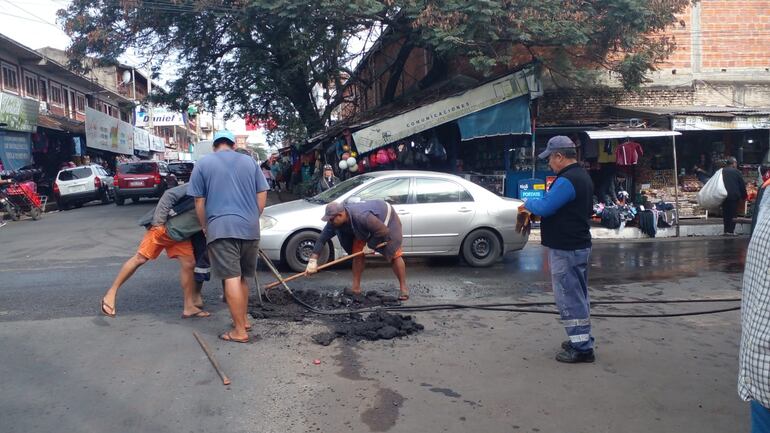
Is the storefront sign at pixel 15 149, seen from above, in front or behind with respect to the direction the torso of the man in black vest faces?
in front

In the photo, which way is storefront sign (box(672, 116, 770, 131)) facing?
toward the camera

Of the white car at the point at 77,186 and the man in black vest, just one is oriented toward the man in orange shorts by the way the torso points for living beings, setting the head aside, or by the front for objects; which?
the man in black vest

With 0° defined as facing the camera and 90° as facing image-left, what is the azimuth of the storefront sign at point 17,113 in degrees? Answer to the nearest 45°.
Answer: approximately 315°

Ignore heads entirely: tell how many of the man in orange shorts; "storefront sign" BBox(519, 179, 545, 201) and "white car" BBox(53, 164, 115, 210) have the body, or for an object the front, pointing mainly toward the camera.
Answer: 1

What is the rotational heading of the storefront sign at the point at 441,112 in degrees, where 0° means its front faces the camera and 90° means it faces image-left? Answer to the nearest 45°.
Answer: approximately 45°

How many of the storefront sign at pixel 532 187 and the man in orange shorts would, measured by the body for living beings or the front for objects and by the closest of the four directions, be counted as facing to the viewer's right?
1

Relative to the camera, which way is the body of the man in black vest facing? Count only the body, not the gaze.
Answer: to the viewer's left

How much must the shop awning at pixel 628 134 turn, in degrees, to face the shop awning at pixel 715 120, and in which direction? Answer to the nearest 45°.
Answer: approximately 135° to its left

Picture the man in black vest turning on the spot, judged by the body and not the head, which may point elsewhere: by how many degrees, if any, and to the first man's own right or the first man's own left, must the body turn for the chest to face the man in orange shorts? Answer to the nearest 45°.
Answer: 0° — they already face them

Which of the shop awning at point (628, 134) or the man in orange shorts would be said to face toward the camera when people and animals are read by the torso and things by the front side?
the shop awning

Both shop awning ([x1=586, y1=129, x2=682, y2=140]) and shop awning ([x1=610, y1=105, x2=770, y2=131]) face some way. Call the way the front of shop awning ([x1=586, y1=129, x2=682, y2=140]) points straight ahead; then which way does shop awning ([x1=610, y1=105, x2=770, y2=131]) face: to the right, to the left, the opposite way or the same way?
the same way

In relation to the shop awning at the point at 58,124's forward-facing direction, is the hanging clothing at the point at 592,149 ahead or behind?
ahead

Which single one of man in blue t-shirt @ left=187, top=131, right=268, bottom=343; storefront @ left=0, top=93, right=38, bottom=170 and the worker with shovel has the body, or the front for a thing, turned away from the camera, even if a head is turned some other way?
the man in blue t-shirt

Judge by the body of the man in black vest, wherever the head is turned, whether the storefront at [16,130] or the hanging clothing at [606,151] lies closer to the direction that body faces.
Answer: the storefront

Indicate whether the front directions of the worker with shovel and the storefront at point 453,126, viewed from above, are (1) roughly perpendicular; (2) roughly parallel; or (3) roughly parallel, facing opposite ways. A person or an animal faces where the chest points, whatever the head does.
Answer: roughly parallel

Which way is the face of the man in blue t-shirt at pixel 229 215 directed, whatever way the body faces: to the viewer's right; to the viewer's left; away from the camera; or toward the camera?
away from the camera

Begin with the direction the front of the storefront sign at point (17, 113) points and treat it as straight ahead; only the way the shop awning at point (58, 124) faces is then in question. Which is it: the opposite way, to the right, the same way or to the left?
the same way

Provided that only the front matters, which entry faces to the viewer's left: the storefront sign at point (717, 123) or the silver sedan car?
the silver sedan car

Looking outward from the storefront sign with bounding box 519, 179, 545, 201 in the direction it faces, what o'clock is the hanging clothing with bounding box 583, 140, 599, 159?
The hanging clothing is roughly at 8 o'clock from the storefront sign.

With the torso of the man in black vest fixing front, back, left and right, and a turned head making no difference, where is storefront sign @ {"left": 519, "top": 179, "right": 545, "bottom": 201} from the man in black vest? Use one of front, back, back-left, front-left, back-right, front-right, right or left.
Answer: right

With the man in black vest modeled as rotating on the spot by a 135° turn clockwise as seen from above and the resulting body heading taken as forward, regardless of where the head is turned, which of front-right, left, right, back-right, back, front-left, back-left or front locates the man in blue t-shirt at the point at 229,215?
back-left

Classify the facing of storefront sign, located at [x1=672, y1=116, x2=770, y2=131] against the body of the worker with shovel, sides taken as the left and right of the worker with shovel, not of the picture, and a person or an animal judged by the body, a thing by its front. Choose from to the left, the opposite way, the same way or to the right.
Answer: to the left
